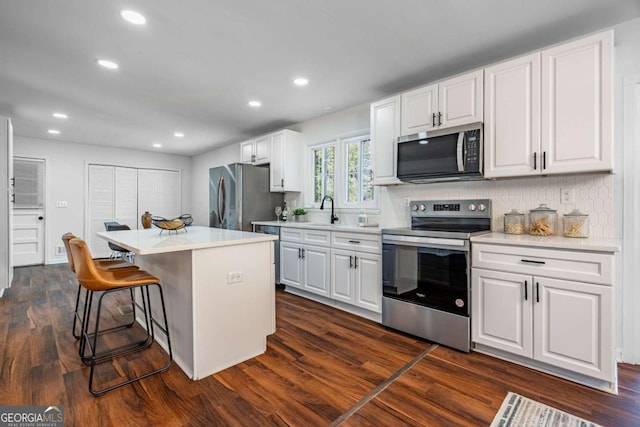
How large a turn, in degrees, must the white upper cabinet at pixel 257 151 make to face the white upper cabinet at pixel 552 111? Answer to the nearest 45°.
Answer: approximately 90° to its left

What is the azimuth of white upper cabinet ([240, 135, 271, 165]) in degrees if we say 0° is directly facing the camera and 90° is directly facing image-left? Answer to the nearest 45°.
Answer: approximately 45°

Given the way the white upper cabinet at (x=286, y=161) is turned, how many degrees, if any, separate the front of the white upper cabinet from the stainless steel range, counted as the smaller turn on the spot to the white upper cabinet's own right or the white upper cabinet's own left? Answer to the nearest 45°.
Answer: approximately 90° to the white upper cabinet's own left

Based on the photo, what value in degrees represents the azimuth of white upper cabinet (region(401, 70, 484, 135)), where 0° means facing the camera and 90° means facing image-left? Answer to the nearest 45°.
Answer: approximately 45°

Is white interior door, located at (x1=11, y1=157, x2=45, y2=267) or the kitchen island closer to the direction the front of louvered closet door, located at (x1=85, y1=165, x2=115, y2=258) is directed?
the kitchen island

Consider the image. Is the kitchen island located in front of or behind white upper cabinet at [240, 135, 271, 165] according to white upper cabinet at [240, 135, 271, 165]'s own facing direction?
in front

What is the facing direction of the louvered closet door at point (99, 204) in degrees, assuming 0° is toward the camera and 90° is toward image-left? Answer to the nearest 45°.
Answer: approximately 0°

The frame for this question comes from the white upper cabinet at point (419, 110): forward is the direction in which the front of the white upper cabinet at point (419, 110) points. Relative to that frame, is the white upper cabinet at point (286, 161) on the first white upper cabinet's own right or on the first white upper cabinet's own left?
on the first white upper cabinet's own right

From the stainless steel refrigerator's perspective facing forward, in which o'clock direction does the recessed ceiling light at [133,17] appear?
The recessed ceiling light is roughly at 11 o'clock from the stainless steel refrigerator.

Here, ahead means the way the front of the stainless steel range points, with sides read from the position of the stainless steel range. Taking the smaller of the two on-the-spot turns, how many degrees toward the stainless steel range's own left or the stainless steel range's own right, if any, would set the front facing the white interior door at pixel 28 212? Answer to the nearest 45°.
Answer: approximately 45° to the stainless steel range's own right
